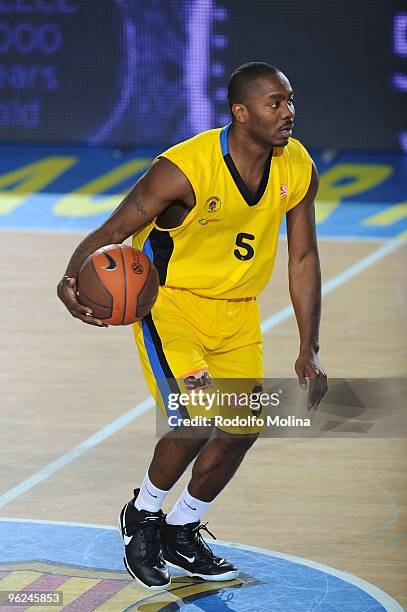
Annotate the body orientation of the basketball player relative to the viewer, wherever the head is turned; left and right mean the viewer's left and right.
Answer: facing the viewer and to the right of the viewer
